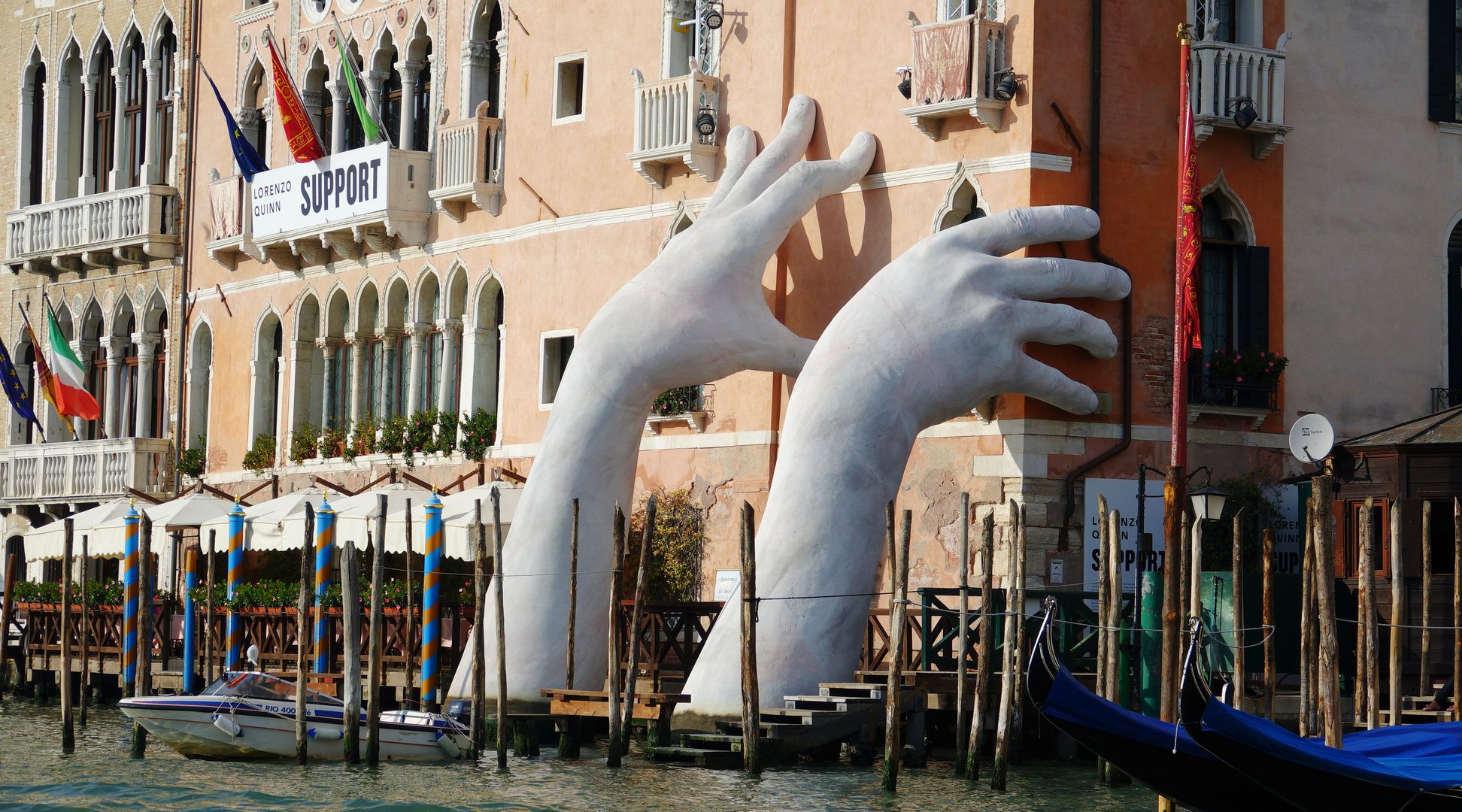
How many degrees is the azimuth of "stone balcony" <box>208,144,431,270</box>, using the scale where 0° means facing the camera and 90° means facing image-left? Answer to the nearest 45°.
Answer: approximately 45°

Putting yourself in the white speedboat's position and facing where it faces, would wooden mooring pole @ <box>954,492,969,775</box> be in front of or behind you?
behind

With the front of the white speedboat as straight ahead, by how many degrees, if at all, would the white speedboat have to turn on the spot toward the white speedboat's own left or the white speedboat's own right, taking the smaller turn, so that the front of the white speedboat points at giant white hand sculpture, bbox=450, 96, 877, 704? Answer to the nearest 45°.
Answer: approximately 180°

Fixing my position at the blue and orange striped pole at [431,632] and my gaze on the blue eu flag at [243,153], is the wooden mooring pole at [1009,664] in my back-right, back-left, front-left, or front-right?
back-right

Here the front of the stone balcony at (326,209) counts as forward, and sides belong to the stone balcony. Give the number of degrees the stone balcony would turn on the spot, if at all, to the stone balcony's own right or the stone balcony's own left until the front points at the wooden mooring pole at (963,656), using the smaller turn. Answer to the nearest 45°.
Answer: approximately 90° to the stone balcony's own left

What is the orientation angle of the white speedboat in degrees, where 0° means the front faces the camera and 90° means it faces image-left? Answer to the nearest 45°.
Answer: approximately 90°

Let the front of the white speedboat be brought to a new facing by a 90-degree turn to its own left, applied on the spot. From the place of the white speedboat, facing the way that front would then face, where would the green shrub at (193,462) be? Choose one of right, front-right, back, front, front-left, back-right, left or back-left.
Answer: back

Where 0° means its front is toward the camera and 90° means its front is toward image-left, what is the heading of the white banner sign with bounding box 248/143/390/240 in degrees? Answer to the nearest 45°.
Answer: approximately 45°

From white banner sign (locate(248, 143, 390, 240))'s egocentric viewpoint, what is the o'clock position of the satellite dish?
The satellite dish is roughly at 9 o'clock from the white banner sign.

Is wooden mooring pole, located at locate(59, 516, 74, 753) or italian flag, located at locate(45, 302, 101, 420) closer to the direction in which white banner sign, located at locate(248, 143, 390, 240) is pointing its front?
the wooden mooring pole
